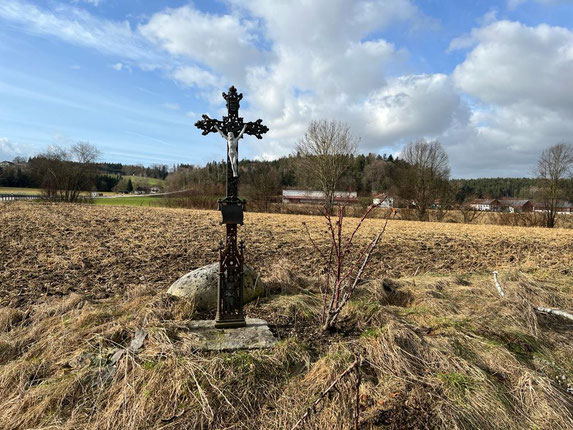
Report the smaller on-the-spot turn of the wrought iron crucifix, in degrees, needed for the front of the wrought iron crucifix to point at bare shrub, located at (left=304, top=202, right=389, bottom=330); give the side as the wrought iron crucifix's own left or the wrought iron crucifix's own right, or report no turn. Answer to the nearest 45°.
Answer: approximately 90° to the wrought iron crucifix's own left

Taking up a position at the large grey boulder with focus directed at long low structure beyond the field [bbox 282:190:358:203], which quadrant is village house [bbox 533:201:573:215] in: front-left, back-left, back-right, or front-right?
front-right

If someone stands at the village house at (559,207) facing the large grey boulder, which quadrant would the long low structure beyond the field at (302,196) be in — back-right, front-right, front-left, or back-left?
front-right

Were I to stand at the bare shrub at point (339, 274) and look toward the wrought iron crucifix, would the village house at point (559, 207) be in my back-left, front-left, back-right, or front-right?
back-right

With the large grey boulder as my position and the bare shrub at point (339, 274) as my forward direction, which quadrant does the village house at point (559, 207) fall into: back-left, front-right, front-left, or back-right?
front-left

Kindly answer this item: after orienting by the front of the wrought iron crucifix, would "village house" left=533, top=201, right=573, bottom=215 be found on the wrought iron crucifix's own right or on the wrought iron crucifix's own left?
on the wrought iron crucifix's own left

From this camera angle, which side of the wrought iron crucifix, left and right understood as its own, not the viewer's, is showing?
front

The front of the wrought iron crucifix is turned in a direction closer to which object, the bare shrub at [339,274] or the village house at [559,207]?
the bare shrub
